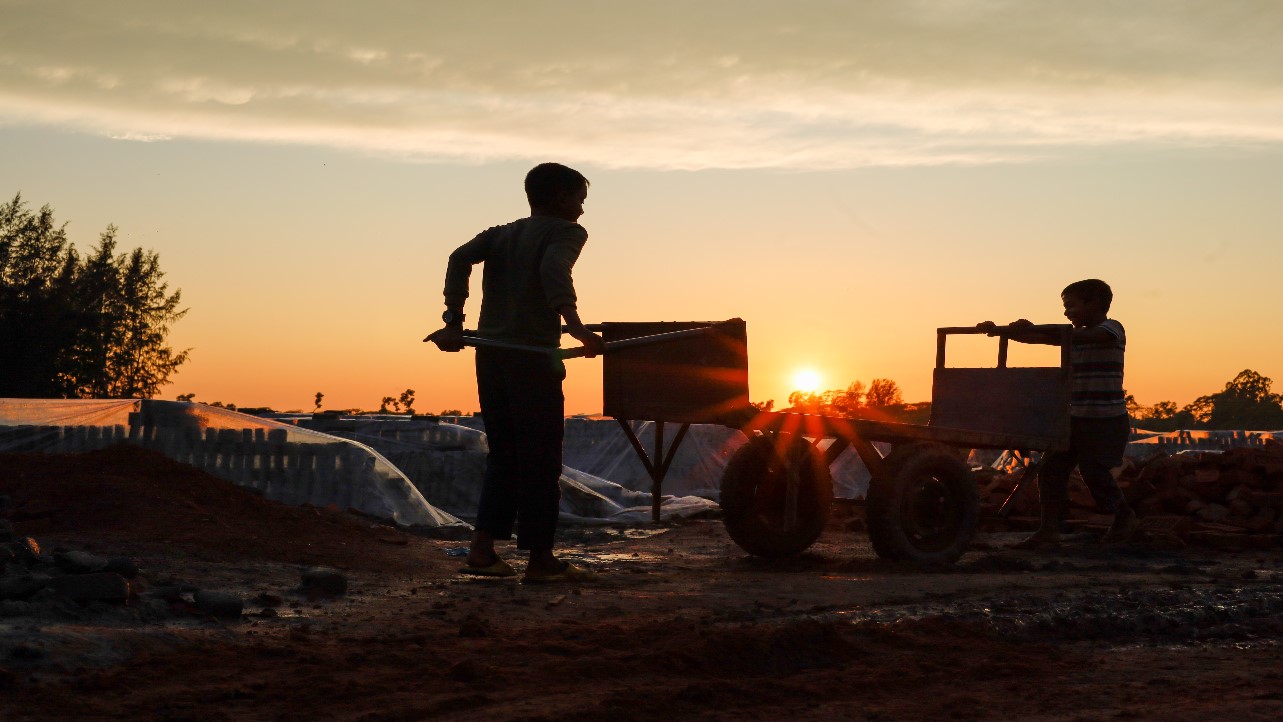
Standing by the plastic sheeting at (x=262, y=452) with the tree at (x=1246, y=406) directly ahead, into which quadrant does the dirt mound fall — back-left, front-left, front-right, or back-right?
back-right

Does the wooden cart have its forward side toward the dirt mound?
yes

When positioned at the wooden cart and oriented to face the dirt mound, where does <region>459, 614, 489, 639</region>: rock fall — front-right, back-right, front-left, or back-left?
front-left

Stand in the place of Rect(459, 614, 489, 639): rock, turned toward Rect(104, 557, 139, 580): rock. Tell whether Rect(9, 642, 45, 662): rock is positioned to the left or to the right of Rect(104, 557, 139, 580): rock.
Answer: left

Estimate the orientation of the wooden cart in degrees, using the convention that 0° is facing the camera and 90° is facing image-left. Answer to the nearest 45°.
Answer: approximately 90°

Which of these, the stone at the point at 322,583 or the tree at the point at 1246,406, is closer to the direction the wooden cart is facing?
the stone

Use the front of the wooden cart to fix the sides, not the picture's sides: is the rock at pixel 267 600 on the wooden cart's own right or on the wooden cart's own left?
on the wooden cart's own left

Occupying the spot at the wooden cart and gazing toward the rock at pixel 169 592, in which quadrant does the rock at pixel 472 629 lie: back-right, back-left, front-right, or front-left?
front-left
